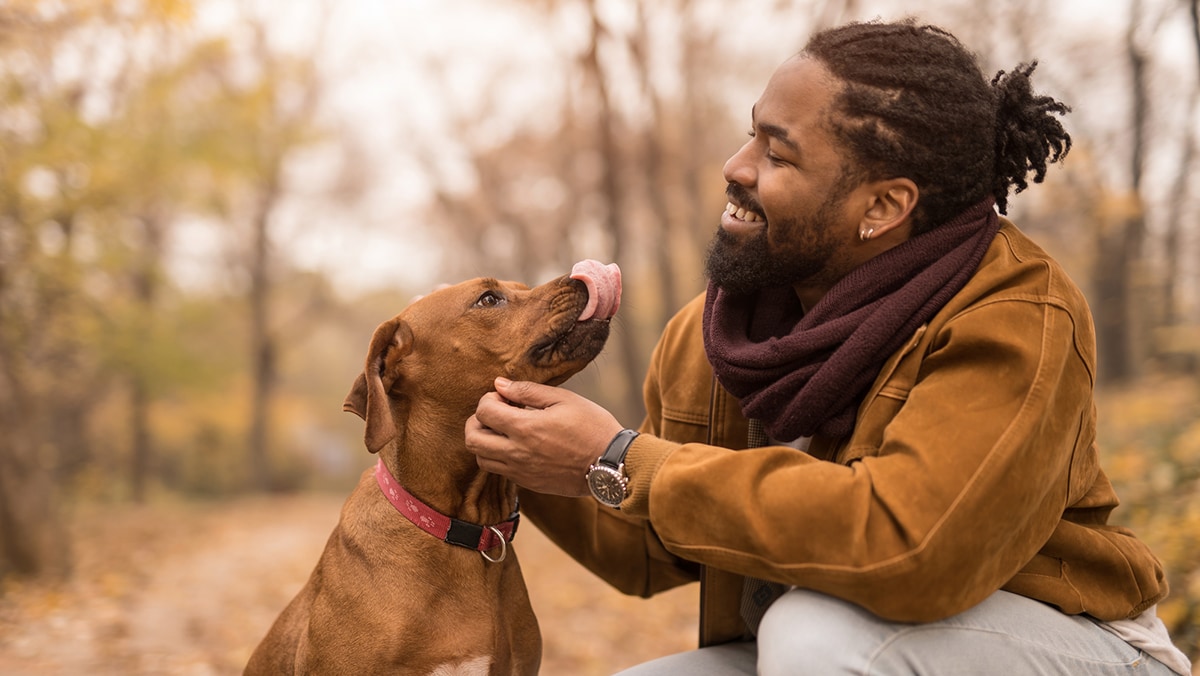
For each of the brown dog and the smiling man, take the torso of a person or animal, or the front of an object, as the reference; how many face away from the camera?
0

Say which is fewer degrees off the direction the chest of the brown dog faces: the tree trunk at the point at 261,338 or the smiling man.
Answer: the smiling man

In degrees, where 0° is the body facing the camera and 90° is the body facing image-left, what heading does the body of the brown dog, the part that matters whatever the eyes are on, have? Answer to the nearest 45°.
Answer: approximately 315°

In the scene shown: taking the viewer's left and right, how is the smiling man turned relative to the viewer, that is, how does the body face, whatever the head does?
facing the viewer and to the left of the viewer

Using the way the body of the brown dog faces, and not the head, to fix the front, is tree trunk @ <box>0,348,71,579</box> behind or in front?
behind

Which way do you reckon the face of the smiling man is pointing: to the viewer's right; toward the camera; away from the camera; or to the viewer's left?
to the viewer's left

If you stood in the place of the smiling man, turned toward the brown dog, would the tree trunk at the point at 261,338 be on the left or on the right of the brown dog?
right

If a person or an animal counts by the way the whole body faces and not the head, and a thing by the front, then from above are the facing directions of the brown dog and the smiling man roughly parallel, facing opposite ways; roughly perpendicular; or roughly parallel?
roughly perpendicular

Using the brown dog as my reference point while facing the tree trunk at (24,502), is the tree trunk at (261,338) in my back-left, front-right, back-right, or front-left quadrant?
front-right

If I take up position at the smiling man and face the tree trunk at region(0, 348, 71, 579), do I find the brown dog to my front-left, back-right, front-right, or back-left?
front-left

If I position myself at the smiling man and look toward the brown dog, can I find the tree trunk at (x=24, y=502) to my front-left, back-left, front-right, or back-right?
front-right
